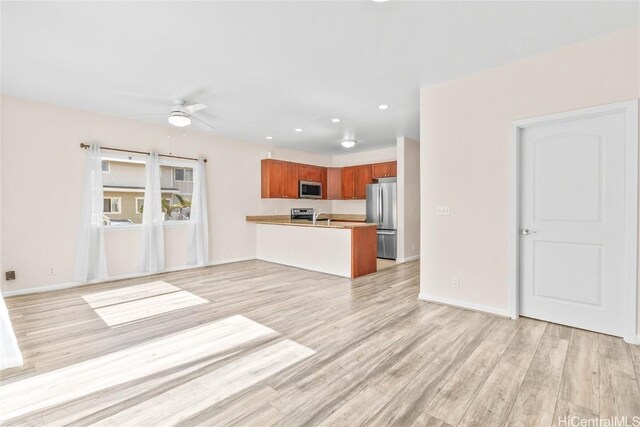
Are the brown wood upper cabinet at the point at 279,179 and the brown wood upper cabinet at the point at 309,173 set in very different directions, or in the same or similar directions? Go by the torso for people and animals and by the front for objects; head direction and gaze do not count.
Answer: same or similar directions

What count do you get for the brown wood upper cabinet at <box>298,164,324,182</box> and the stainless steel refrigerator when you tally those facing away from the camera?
0

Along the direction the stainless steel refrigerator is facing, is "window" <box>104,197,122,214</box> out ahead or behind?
ahead

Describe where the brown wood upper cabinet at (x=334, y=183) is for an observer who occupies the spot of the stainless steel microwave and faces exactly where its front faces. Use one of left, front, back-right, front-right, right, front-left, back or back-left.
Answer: left

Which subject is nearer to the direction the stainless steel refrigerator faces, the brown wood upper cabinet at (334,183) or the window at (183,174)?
the window

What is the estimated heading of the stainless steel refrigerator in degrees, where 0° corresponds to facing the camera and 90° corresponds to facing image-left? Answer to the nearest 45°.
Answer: approximately 45°

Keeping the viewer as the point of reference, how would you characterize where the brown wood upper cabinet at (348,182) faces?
facing the viewer and to the left of the viewer

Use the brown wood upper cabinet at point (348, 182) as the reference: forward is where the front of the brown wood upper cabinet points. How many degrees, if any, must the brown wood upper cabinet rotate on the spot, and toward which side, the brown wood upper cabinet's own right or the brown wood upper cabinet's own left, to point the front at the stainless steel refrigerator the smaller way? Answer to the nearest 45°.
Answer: approximately 90° to the brown wood upper cabinet's own left

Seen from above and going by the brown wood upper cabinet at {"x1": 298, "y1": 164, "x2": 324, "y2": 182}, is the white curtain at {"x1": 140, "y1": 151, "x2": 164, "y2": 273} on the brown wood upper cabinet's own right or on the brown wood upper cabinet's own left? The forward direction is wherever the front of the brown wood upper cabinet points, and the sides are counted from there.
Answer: on the brown wood upper cabinet's own right

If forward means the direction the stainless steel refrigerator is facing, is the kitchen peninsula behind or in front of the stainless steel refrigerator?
in front

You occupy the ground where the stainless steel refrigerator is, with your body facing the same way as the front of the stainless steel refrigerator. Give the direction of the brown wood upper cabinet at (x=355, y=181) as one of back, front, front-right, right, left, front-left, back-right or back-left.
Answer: right

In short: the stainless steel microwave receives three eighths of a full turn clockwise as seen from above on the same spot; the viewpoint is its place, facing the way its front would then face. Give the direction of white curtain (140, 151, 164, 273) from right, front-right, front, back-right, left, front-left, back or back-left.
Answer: front-left

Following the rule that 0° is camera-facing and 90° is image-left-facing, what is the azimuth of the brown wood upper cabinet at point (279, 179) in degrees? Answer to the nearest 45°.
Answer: approximately 315°

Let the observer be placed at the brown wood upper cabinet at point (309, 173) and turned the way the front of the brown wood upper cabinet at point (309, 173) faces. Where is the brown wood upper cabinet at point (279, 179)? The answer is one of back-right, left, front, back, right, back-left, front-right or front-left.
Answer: right

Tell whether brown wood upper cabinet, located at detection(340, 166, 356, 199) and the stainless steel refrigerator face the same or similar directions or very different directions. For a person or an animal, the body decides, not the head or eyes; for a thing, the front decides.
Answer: same or similar directions

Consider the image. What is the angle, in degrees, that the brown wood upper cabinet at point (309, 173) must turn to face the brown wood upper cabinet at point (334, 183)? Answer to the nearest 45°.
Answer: approximately 90° to its left
